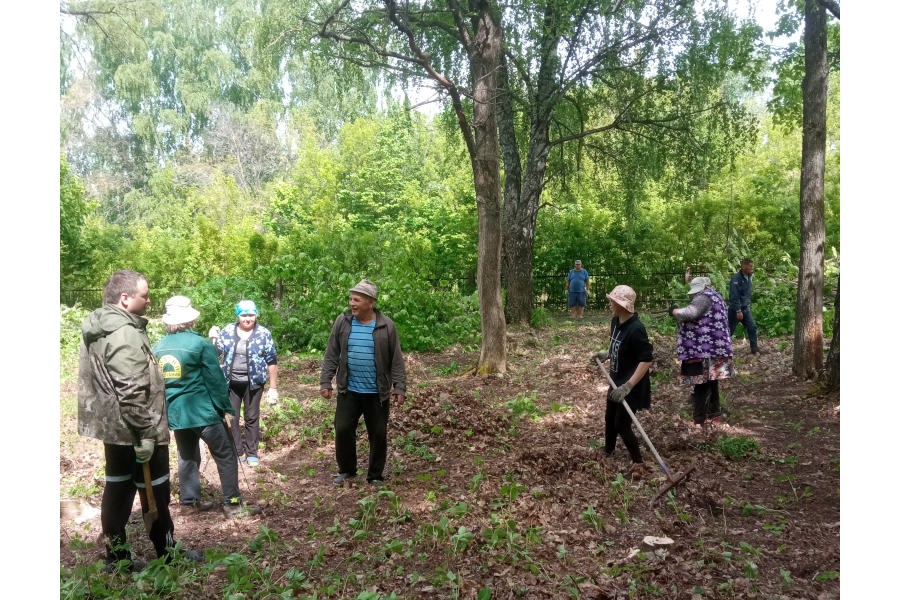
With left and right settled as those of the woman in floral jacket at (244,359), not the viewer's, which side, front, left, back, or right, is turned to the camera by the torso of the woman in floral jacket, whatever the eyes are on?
front

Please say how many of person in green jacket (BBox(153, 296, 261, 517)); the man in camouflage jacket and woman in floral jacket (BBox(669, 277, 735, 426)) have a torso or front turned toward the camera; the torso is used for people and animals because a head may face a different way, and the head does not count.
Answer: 0

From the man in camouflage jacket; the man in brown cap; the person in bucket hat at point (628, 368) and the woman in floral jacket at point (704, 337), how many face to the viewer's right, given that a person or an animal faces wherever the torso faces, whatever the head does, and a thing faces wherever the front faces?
1

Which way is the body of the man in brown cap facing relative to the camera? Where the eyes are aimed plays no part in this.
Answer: toward the camera

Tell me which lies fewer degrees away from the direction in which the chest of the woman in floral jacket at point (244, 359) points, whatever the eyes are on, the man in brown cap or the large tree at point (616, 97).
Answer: the man in brown cap

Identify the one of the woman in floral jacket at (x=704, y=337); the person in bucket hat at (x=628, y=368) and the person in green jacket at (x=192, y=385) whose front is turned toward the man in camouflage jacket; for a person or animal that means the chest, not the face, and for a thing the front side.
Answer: the person in bucket hat

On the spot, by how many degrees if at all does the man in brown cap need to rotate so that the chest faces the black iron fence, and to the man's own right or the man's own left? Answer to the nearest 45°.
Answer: approximately 135° to the man's own left

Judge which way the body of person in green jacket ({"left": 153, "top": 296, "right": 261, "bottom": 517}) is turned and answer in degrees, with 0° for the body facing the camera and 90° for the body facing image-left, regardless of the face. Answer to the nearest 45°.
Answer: approximately 225°

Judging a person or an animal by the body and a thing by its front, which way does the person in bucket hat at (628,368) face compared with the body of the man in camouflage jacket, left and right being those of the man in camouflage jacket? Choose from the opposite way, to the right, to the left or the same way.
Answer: the opposite way

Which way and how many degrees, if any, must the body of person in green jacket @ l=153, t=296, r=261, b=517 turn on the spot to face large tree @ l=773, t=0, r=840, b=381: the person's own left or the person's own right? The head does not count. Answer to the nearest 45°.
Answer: approximately 45° to the person's own right

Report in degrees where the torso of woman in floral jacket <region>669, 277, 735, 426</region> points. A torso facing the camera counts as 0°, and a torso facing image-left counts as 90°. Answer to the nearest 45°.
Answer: approximately 135°

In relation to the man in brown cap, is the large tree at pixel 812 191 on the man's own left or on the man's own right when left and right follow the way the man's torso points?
on the man's own left

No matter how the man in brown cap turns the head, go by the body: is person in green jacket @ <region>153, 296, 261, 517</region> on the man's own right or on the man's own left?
on the man's own right

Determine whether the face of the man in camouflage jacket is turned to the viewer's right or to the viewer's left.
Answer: to the viewer's right

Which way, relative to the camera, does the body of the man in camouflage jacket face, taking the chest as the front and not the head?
to the viewer's right
